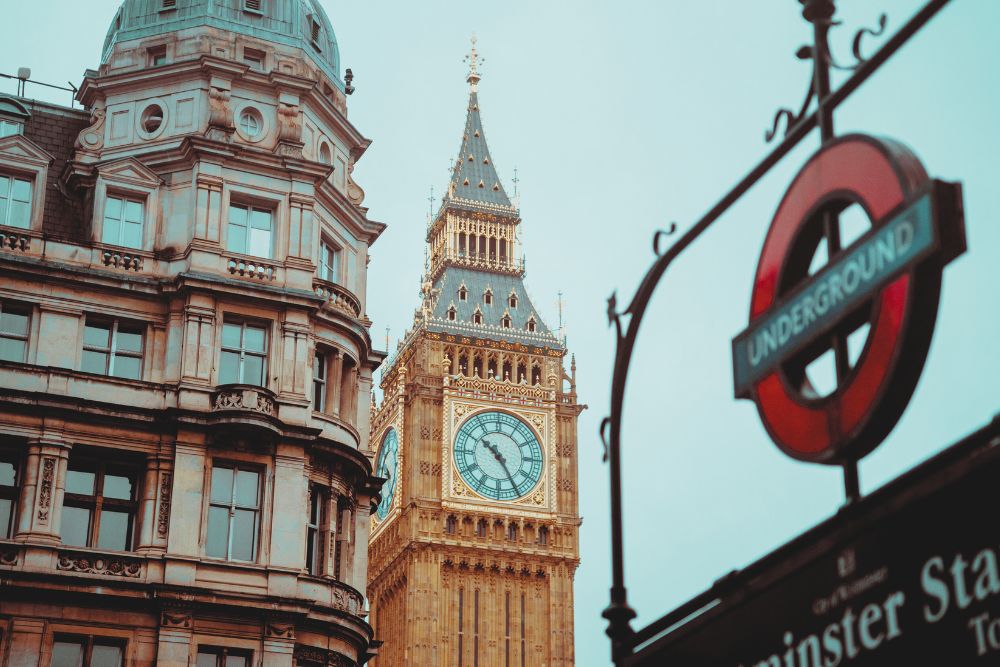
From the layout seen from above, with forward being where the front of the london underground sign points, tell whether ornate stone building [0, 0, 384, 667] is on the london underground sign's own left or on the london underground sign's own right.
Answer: on the london underground sign's own right

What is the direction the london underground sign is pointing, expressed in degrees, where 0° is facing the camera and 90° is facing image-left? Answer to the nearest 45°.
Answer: approximately 45°
